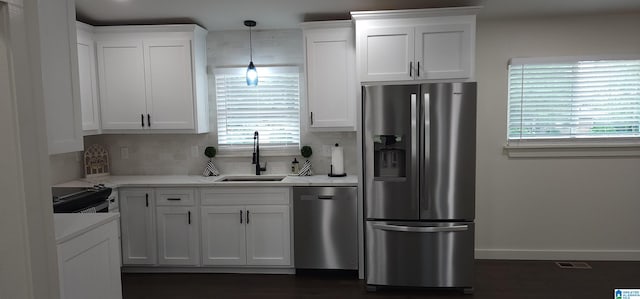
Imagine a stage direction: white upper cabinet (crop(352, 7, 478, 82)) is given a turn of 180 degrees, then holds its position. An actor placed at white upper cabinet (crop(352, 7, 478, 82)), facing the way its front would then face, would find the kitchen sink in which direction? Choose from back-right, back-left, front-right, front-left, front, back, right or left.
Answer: left

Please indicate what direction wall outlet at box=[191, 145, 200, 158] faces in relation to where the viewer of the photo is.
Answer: facing the viewer

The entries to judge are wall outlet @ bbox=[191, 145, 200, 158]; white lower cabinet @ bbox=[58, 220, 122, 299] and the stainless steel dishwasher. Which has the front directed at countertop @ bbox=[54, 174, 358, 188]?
the wall outlet

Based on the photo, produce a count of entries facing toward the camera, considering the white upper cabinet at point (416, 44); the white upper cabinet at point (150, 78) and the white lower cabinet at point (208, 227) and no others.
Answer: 3

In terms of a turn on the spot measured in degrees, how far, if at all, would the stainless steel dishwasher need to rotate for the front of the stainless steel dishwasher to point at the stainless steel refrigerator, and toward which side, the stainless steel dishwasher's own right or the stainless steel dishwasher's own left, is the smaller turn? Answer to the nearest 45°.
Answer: approximately 90° to the stainless steel dishwasher's own left

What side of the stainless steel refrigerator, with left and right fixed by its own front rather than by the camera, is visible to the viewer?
front

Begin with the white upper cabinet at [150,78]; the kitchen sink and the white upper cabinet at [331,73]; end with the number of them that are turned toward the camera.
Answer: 3
